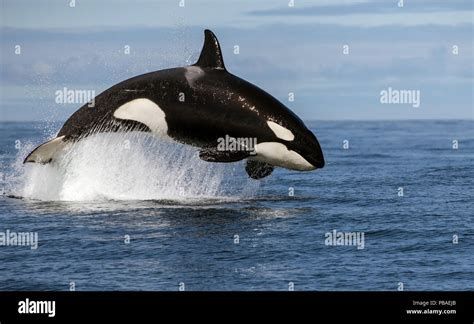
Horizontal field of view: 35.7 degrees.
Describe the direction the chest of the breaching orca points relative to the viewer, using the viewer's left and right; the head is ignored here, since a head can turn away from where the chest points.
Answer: facing to the right of the viewer
